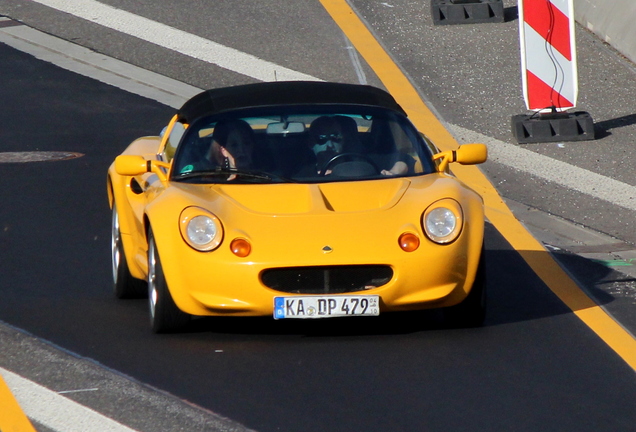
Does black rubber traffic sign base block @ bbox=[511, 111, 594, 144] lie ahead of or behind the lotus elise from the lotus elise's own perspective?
behind

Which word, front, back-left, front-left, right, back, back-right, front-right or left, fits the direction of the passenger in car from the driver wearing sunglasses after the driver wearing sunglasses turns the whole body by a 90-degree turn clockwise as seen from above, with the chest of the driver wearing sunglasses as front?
front

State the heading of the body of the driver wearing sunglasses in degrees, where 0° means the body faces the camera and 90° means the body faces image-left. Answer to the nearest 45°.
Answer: approximately 0°

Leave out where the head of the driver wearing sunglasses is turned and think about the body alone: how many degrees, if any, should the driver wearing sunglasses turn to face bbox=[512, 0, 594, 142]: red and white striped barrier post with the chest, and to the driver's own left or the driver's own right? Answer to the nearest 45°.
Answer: approximately 135° to the driver's own left
